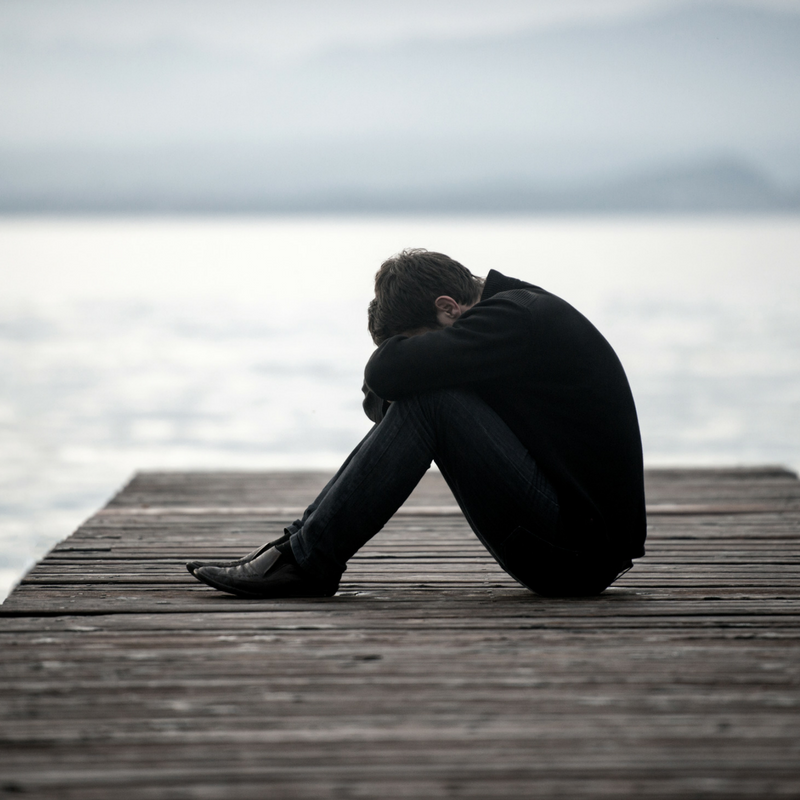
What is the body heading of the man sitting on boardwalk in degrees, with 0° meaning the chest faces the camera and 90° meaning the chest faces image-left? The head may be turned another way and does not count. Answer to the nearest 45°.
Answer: approximately 90°

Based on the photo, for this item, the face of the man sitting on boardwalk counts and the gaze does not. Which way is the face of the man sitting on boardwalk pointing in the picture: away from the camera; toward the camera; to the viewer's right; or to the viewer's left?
to the viewer's left
